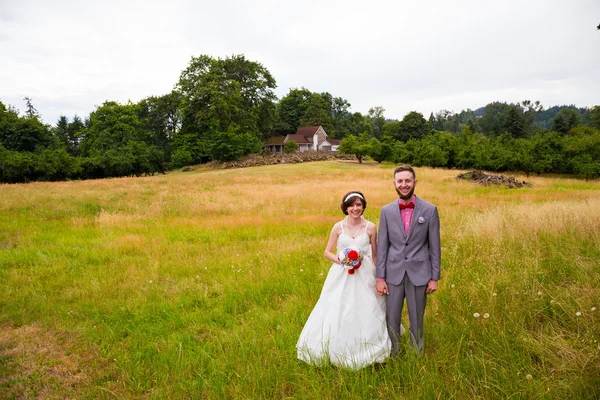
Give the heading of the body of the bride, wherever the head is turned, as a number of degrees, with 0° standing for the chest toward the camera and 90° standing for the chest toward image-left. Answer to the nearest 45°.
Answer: approximately 0°

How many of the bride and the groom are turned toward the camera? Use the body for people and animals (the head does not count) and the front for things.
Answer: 2

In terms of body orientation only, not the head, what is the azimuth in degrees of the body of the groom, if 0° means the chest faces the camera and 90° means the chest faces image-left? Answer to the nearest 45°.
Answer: approximately 0°
